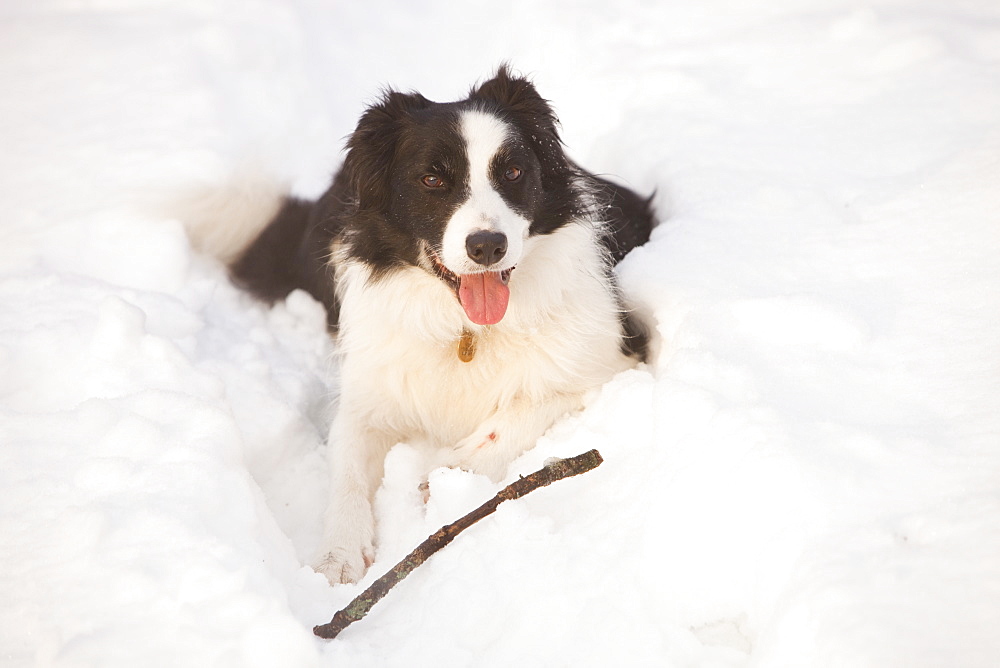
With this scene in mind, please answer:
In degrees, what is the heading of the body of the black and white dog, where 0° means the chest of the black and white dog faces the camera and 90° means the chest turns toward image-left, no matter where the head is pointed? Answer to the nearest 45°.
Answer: approximately 0°

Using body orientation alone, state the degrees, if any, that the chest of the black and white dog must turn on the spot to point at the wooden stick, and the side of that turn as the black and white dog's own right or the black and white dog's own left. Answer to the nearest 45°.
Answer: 0° — it already faces it
